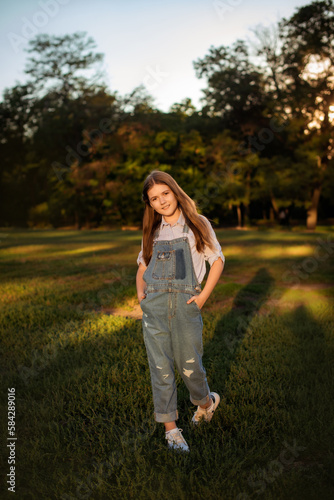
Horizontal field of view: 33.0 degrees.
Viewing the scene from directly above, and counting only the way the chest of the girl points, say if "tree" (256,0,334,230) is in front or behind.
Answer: behind

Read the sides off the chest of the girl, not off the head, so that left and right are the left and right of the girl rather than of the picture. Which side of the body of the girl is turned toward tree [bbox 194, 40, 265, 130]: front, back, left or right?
back
